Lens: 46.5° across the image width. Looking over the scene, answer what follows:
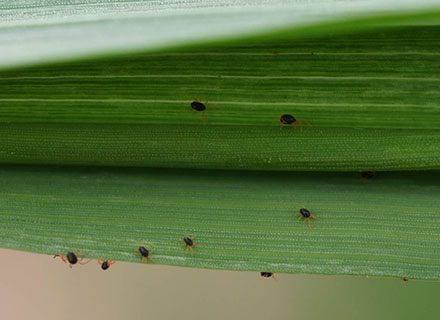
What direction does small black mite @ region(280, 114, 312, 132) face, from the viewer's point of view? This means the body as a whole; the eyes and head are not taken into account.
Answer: to the viewer's right
